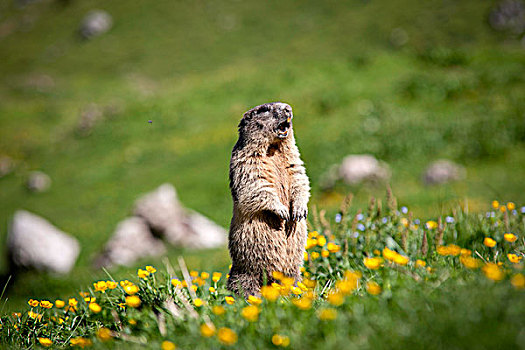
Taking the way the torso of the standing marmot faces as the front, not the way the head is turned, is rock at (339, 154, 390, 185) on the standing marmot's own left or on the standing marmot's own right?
on the standing marmot's own left

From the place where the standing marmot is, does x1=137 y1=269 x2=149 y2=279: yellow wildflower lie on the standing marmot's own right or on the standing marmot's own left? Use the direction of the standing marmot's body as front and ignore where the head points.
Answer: on the standing marmot's own right

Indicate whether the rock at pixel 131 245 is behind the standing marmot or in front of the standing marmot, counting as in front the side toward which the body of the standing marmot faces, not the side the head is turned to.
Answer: behind

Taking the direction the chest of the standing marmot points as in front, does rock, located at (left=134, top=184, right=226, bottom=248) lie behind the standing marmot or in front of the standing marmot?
behind

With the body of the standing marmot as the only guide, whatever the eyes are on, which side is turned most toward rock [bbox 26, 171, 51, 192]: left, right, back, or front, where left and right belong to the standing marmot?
back

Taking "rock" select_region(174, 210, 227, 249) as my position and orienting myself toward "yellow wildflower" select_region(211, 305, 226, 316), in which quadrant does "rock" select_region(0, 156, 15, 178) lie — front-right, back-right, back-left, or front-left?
back-right

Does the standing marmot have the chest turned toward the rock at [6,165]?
no

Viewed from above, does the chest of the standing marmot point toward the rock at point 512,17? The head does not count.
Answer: no

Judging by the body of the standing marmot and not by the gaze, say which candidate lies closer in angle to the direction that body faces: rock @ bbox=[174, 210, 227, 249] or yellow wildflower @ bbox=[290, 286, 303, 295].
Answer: the yellow wildflower

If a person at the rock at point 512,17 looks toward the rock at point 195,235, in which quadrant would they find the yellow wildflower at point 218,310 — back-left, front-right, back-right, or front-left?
front-left

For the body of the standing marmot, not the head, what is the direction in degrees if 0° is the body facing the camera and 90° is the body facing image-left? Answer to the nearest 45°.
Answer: approximately 315°
